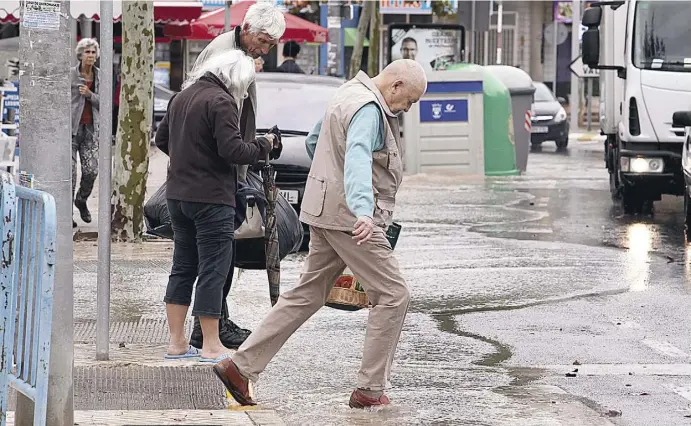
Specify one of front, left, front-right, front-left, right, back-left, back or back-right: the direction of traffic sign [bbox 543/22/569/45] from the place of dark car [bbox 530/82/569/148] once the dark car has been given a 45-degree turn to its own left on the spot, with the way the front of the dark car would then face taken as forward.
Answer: back-left

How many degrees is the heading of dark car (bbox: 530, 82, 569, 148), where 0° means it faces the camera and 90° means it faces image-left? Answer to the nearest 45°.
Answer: approximately 0°

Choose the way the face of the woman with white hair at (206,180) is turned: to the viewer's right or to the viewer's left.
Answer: to the viewer's right

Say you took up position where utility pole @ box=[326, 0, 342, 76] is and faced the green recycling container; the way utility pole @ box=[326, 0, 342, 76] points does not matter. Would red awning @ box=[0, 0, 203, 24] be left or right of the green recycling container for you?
right

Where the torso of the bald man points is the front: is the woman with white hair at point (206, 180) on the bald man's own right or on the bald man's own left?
on the bald man's own left

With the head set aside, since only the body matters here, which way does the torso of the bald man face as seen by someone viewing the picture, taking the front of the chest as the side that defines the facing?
to the viewer's right
